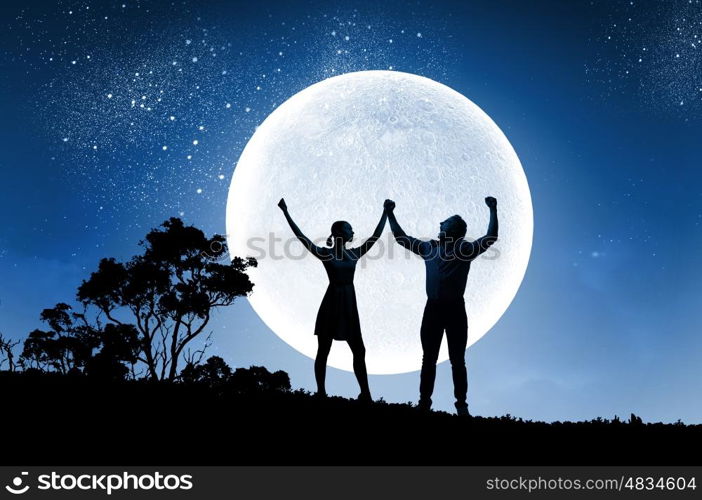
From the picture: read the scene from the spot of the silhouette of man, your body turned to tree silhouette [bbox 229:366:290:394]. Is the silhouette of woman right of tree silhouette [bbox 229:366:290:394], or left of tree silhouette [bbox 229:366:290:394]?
left

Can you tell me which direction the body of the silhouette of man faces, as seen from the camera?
away from the camera

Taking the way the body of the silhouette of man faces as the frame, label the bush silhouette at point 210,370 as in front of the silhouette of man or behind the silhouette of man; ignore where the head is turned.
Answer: in front
